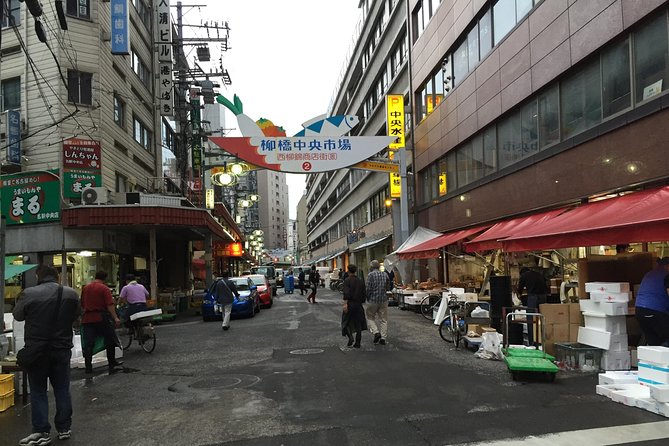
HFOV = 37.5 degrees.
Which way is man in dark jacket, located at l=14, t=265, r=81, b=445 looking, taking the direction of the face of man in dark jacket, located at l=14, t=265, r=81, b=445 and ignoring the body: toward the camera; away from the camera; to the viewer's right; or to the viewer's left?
away from the camera

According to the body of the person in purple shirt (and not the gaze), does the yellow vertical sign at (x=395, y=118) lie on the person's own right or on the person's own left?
on the person's own right

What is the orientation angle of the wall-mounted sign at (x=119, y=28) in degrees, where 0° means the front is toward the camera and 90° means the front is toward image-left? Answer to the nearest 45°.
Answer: approximately 0°

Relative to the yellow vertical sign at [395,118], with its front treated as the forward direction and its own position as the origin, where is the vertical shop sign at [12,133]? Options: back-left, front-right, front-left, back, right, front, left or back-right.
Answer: front-right

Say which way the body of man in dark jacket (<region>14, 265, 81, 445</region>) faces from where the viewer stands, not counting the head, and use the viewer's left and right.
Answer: facing away from the viewer and to the left of the viewer

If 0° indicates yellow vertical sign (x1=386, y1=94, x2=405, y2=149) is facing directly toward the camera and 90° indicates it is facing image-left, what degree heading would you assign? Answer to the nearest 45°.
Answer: approximately 0°

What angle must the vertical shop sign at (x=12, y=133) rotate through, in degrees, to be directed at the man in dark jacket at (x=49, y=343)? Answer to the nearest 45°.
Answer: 0° — it already faces them
